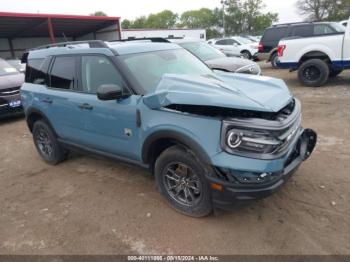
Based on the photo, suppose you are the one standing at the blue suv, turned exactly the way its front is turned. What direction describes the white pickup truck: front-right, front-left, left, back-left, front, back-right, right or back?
left

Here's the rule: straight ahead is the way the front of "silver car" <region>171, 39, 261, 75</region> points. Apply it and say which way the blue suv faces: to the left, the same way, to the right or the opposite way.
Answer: the same way

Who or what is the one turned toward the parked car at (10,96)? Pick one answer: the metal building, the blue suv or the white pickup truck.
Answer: the metal building

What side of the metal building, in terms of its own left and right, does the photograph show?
front

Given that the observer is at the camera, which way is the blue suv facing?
facing the viewer and to the right of the viewer

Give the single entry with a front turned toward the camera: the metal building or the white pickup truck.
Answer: the metal building

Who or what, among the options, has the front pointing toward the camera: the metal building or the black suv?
the metal building

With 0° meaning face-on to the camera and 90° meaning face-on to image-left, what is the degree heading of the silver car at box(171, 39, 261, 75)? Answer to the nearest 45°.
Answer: approximately 315°

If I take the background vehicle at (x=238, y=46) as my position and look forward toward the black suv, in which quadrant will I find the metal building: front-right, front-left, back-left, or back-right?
back-right

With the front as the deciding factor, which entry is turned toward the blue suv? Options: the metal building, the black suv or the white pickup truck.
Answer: the metal building

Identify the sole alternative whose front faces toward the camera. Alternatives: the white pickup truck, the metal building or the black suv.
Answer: the metal building

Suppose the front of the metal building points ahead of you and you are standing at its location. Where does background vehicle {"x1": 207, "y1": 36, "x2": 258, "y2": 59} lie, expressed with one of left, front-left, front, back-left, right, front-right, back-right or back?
front-left
